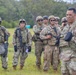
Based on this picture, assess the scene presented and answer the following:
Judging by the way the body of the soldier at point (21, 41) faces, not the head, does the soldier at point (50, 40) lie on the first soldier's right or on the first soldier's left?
on the first soldier's left

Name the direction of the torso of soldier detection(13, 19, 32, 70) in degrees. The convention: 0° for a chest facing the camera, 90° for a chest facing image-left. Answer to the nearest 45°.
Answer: approximately 0°

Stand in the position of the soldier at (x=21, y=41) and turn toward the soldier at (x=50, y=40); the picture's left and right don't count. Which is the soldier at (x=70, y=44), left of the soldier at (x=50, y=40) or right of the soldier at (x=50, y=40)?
right
